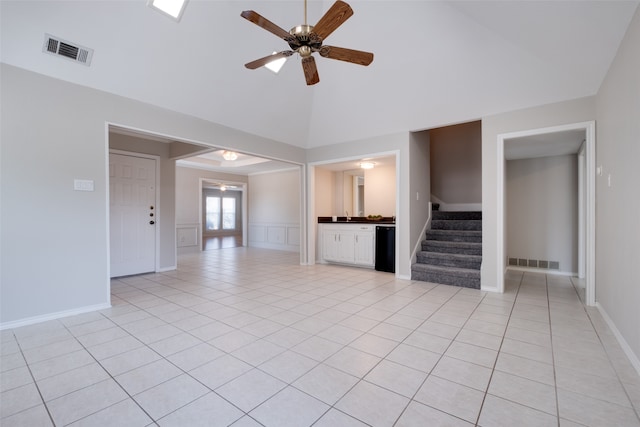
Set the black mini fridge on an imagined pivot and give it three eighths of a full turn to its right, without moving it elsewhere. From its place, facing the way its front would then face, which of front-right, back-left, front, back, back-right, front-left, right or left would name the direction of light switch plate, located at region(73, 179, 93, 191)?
back-left

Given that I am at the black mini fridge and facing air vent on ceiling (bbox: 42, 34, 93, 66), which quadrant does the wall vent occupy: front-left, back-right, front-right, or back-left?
back-left

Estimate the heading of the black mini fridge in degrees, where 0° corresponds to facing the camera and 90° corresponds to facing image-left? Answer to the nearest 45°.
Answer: approximately 45°

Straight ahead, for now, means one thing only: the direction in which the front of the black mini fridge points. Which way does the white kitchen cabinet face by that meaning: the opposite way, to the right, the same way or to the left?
the same way

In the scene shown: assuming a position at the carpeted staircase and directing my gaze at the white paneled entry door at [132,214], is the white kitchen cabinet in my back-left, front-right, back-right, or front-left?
front-right

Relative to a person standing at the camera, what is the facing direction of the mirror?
facing the viewer and to the left of the viewer

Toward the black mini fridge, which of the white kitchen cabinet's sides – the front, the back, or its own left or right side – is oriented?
left

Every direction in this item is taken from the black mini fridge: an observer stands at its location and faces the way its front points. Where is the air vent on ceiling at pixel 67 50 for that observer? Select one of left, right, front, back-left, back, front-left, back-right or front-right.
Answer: front

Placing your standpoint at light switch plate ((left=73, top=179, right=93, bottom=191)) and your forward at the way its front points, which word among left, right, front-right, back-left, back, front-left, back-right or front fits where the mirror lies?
left

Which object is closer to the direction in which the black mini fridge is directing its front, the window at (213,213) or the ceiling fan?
the ceiling fan

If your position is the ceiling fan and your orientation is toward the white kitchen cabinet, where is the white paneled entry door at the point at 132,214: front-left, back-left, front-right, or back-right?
front-left

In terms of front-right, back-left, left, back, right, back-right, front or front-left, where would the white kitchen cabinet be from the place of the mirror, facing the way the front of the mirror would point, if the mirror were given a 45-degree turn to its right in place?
left

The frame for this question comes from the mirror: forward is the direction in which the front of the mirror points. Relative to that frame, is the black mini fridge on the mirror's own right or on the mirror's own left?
on the mirror's own left

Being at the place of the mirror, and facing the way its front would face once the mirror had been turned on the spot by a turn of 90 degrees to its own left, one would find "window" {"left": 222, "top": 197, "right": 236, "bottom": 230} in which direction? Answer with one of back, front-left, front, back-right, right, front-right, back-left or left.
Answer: back

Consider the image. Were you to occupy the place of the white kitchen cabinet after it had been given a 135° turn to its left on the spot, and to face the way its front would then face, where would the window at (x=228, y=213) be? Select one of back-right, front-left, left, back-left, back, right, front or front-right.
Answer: back-left

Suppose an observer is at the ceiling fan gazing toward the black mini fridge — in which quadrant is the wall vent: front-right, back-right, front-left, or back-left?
front-right

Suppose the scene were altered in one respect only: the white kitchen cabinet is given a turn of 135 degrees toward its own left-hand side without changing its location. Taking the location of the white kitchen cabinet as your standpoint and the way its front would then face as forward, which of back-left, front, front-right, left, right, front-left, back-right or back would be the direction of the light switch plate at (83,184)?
back-right
